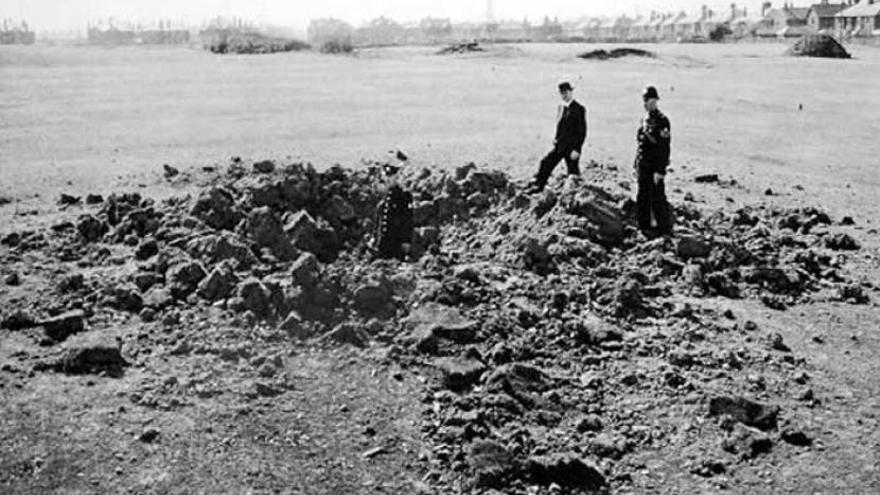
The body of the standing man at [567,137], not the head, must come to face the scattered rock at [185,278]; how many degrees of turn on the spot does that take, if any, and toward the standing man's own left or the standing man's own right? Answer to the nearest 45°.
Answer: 0° — they already face it

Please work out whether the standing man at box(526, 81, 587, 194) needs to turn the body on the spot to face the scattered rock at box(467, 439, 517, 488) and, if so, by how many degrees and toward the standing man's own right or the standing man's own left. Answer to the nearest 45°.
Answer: approximately 45° to the standing man's own left

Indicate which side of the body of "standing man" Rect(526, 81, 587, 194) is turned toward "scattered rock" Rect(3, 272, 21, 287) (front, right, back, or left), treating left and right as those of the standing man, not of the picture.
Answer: front

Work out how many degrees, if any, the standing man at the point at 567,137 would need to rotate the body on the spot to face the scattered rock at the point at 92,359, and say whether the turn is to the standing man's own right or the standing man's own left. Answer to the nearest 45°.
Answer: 0° — they already face it

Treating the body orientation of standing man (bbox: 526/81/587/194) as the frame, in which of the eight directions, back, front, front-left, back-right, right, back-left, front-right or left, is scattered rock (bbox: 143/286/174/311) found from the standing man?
front

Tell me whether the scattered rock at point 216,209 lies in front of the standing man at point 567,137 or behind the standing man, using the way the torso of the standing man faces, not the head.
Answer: in front

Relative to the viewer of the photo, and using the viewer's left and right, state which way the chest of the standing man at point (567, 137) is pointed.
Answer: facing the viewer and to the left of the viewer

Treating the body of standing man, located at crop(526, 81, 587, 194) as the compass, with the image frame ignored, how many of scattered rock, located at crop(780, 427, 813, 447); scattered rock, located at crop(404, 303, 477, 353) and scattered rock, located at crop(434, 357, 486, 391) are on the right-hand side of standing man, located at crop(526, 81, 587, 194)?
0

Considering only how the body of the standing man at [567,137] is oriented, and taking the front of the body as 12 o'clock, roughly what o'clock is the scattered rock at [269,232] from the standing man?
The scattered rock is roughly at 12 o'clock from the standing man.

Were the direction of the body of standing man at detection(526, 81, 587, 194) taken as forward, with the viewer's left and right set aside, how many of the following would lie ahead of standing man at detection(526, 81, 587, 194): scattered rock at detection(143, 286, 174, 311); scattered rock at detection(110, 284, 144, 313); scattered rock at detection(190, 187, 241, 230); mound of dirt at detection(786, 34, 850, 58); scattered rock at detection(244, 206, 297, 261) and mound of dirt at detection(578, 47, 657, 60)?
4

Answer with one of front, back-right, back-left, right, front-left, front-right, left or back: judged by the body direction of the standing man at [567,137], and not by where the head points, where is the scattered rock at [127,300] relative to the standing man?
front

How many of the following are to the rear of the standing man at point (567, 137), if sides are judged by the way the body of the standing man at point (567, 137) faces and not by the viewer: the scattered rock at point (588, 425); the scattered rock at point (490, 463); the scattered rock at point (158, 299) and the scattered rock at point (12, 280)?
0

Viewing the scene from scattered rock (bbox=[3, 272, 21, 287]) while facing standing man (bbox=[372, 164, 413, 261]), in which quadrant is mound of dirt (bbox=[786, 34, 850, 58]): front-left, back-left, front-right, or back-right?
front-left

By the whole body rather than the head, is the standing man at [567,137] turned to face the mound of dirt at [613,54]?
no

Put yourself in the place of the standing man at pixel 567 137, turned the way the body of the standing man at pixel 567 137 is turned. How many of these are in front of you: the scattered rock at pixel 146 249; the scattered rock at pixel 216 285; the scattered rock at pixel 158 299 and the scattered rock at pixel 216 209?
4

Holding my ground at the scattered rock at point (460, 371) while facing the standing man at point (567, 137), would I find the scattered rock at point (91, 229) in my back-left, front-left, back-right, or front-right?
front-left

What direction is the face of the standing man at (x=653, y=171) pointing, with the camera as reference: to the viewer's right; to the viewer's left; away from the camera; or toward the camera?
toward the camera

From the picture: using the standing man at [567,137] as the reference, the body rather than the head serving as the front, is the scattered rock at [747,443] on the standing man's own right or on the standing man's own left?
on the standing man's own left

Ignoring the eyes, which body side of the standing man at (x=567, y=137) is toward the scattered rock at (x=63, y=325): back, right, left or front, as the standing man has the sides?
front
